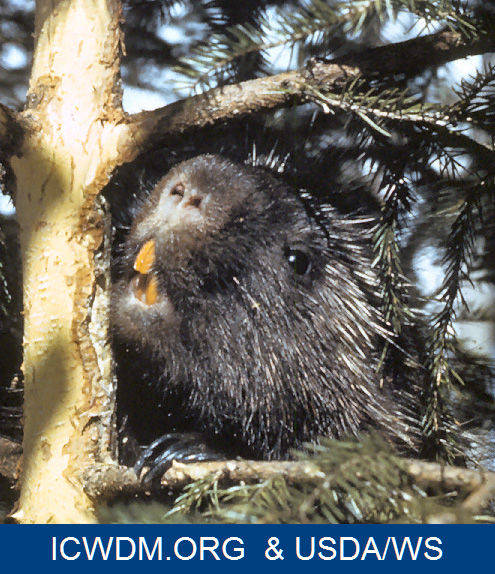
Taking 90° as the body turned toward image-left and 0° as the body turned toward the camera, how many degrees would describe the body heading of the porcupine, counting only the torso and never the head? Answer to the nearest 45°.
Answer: approximately 45°
